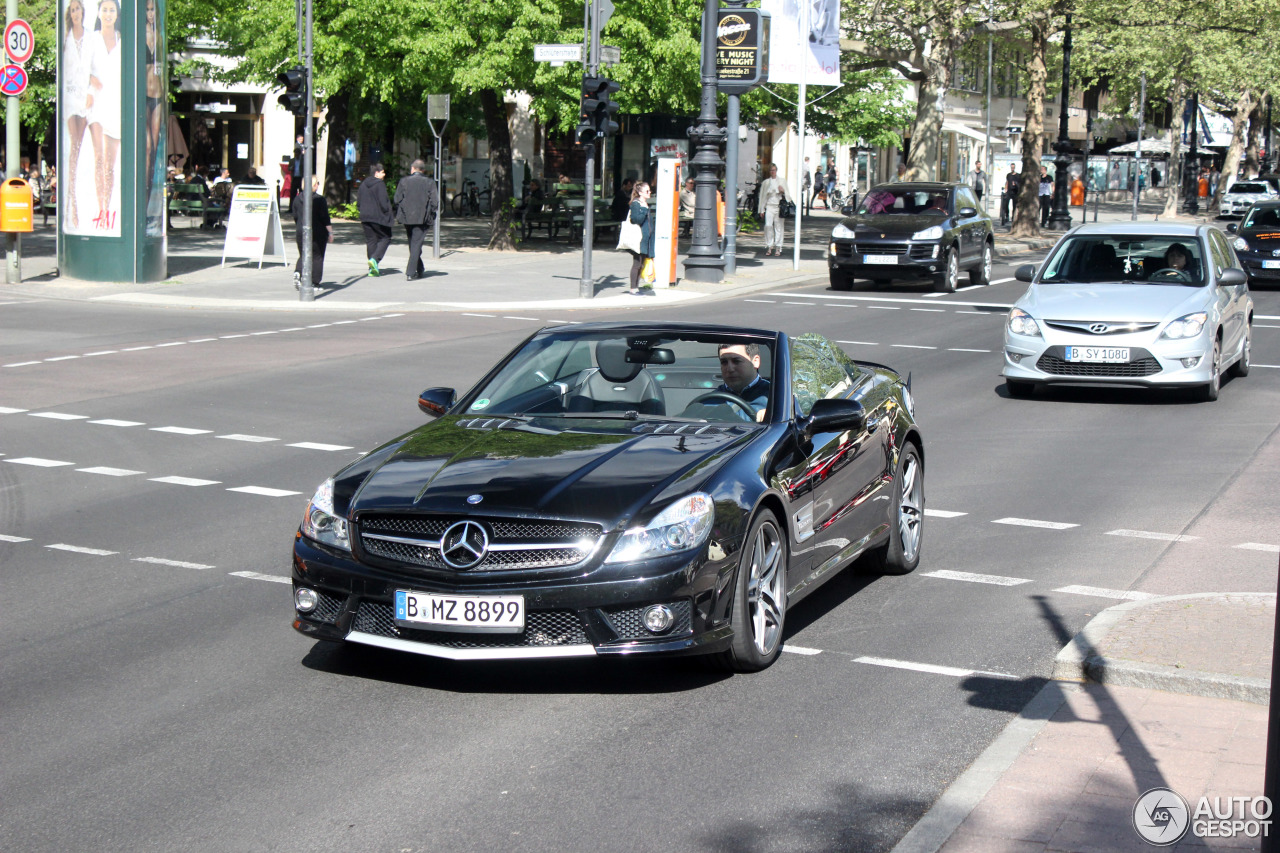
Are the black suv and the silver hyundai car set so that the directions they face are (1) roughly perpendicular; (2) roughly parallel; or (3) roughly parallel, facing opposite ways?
roughly parallel

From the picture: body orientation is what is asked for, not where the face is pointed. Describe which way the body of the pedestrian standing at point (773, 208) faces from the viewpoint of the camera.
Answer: toward the camera

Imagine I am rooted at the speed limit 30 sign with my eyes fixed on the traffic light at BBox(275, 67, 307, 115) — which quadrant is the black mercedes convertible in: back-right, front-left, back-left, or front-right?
front-right

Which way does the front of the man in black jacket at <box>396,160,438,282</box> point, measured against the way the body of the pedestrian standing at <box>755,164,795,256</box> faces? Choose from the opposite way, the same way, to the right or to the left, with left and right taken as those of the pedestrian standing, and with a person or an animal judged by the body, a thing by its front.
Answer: the opposite way

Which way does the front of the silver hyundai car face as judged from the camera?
facing the viewer and to the left of the viewer

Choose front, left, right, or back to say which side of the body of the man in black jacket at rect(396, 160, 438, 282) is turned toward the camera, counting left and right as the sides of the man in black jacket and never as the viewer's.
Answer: back

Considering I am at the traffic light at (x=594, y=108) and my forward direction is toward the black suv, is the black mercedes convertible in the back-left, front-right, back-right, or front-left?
back-right

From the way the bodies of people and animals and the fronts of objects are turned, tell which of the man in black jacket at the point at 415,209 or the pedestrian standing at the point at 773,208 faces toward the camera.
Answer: the pedestrian standing

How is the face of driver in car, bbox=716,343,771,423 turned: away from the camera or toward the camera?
toward the camera

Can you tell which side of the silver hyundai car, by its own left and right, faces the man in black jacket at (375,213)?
right

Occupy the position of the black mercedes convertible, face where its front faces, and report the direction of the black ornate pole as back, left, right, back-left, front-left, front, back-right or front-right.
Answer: back-right

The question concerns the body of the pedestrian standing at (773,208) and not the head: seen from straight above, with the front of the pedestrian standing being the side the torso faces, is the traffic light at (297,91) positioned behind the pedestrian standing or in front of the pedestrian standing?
in front

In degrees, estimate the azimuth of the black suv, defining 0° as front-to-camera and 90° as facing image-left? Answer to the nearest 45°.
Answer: approximately 45°
